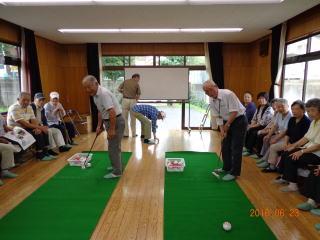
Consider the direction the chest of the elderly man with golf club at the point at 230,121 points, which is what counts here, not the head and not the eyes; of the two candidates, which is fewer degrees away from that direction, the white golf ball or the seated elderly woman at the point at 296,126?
the white golf ball

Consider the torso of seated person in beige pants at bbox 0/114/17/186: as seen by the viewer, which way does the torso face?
to the viewer's right

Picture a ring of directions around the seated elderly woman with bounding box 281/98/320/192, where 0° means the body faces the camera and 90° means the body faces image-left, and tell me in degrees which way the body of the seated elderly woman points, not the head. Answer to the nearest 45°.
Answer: approximately 90°

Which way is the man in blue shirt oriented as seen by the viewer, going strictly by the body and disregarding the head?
to the viewer's right

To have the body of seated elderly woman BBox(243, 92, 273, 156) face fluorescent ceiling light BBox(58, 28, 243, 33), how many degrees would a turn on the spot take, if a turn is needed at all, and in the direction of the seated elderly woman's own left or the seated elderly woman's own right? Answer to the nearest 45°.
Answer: approximately 45° to the seated elderly woman's own right

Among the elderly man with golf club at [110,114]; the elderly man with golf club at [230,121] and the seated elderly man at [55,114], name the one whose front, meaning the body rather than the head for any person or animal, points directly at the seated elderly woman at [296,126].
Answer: the seated elderly man at [55,114]
